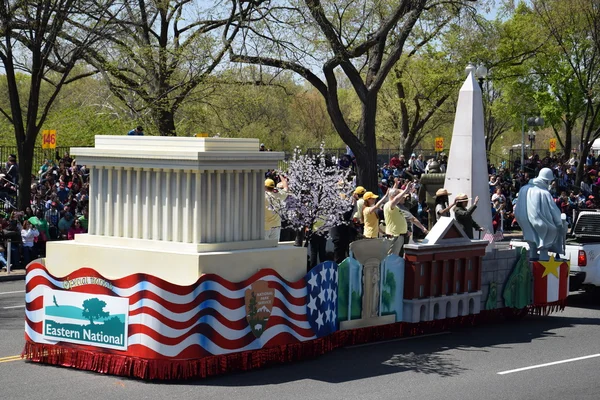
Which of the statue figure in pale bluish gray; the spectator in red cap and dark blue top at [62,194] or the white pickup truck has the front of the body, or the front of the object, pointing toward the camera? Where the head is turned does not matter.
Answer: the spectator in red cap and dark blue top

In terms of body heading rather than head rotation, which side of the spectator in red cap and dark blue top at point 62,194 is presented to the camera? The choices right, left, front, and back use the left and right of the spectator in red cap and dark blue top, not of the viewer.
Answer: front

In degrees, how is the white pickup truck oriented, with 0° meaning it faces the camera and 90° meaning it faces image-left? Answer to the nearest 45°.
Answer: approximately 225°

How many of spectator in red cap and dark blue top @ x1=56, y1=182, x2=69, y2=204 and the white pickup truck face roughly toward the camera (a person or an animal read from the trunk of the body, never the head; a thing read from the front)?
1

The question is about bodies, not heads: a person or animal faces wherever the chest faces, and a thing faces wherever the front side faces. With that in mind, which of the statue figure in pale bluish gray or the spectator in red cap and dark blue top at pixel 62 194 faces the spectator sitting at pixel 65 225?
the spectator in red cap and dark blue top at pixel 62 194

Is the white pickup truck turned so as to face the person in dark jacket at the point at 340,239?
no

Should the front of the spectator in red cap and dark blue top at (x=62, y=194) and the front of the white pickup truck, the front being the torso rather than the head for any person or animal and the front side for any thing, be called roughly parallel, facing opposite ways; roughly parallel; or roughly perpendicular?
roughly perpendicular

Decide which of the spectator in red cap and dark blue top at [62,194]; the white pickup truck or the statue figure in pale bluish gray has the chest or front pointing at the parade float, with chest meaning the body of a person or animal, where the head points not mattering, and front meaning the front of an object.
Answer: the spectator in red cap and dark blue top

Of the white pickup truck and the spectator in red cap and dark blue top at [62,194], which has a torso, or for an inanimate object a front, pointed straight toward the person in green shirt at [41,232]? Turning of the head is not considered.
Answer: the spectator in red cap and dark blue top

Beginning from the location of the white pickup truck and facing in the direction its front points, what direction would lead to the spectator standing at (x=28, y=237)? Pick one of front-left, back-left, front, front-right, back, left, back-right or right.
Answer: back-left

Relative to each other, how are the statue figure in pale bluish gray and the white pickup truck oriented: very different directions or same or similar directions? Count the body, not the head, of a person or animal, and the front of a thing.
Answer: same or similar directions
